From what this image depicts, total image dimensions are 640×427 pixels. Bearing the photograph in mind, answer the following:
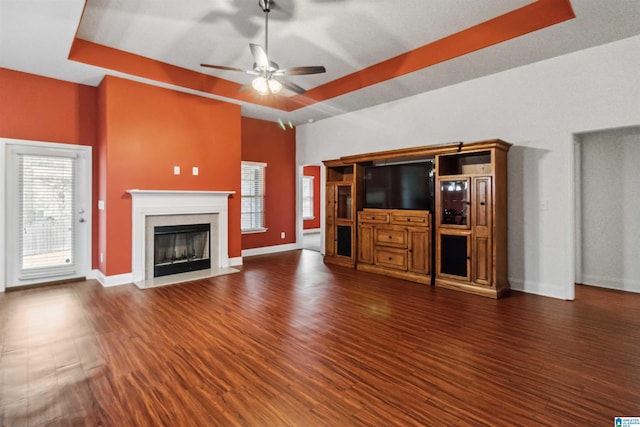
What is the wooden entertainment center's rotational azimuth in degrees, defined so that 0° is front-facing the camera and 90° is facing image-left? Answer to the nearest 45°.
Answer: approximately 45°

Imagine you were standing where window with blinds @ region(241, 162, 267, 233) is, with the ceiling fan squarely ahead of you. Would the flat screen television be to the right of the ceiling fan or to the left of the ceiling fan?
left

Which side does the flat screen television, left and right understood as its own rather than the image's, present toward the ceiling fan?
front

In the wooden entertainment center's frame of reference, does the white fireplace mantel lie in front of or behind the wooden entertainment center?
in front

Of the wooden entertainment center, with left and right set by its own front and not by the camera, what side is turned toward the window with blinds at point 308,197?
right

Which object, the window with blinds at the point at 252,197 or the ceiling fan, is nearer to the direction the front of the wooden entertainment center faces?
the ceiling fan

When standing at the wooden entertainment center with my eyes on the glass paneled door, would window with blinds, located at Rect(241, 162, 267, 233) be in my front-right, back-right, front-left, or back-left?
front-right

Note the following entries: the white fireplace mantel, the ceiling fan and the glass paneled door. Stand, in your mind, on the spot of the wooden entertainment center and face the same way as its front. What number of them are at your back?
0

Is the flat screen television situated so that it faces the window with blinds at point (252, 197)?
no

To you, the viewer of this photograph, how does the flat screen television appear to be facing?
facing the viewer and to the left of the viewer
